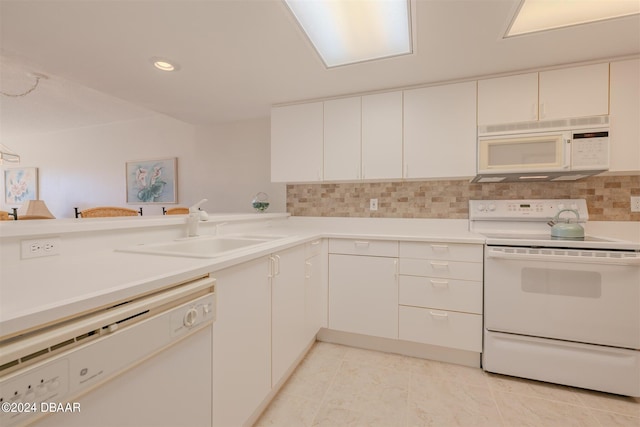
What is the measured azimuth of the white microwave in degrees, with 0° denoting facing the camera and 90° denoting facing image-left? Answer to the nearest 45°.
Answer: approximately 0°

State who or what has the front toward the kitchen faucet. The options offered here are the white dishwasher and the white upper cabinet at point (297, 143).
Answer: the white upper cabinet

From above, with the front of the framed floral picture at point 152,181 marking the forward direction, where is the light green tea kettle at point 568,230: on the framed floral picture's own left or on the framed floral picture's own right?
on the framed floral picture's own left

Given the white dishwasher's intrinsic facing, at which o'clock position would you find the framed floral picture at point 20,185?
The framed floral picture is roughly at 7 o'clock from the white dishwasher.

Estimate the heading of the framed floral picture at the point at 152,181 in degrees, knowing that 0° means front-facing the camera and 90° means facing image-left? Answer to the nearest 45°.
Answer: approximately 45°

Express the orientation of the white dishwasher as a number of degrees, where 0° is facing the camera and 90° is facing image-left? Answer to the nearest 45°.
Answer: approximately 315°

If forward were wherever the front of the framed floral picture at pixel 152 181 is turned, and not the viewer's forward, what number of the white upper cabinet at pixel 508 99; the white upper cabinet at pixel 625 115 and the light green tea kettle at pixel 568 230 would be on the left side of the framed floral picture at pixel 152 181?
3

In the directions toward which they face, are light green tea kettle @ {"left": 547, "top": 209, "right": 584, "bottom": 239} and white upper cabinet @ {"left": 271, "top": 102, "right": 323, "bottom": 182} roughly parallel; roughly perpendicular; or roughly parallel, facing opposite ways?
roughly perpendicular

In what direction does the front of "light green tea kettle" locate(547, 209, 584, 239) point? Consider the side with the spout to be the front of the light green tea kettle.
to the viewer's left

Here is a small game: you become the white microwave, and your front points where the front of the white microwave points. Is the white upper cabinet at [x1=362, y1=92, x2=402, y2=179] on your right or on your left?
on your right

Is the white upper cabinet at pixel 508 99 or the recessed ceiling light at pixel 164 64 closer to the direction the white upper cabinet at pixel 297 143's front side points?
the recessed ceiling light

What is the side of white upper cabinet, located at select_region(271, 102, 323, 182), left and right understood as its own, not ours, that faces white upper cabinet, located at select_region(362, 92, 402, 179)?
left
